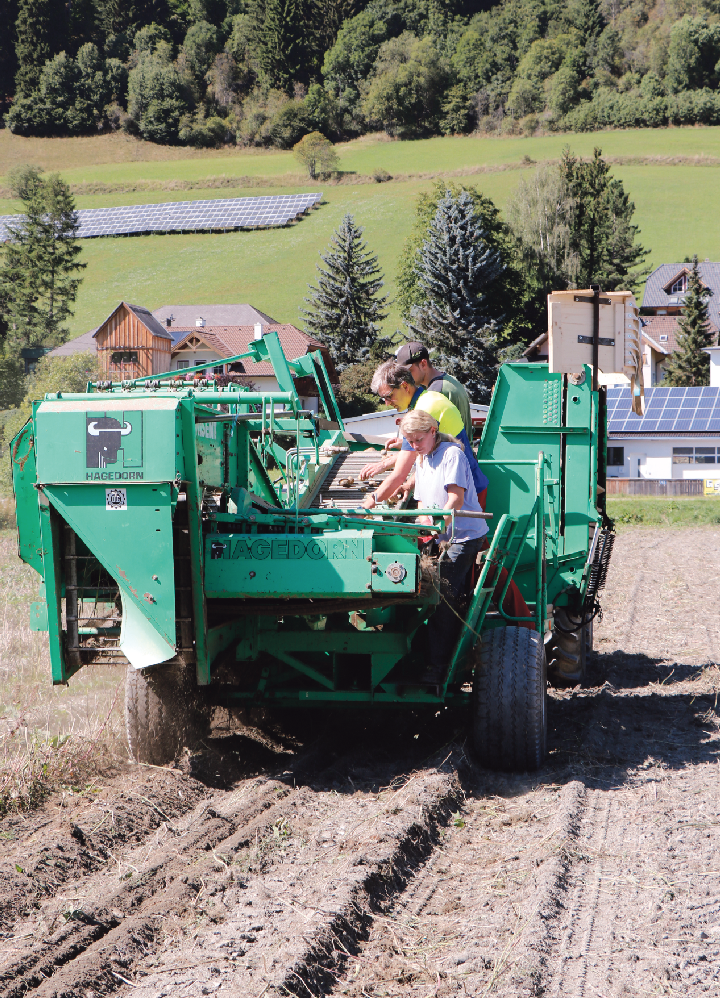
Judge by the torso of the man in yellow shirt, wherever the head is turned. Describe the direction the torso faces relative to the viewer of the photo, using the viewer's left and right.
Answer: facing to the left of the viewer

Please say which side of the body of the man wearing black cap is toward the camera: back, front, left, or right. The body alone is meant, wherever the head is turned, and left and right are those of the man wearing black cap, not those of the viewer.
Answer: left

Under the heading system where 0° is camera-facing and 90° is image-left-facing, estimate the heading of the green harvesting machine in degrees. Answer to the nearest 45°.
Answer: approximately 180°

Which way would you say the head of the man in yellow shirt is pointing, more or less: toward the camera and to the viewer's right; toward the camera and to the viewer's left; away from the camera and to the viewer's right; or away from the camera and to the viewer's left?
toward the camera and to the viewer's left
